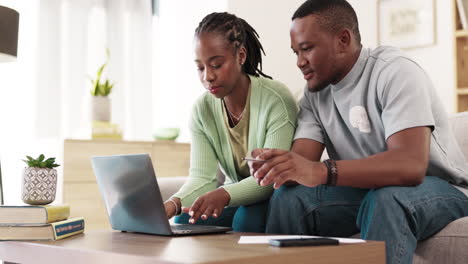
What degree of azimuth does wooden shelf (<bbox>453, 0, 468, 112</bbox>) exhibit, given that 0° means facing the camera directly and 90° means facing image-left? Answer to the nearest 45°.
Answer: approximately 0°

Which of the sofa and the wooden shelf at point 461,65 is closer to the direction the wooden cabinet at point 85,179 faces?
the sofa

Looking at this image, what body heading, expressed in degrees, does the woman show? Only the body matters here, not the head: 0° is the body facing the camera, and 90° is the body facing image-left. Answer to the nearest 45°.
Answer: approximately 45°

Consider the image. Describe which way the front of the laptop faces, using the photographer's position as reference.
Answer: facing away from the viewer and to the right of the viewer

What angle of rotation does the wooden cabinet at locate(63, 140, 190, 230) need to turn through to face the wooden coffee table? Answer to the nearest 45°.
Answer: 0° — it already faces it

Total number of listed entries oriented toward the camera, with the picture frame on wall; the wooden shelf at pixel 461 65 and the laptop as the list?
2

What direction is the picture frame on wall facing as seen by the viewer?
toward the camera

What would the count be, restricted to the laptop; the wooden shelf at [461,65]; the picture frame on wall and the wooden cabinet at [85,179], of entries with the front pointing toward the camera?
3

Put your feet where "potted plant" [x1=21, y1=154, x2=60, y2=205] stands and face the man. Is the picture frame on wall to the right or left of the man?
left
